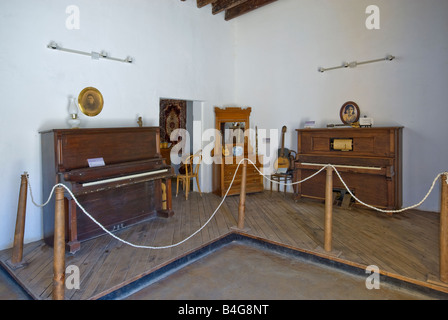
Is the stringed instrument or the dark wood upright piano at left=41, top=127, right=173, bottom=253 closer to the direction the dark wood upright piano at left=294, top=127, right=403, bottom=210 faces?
the dark wood upright piano

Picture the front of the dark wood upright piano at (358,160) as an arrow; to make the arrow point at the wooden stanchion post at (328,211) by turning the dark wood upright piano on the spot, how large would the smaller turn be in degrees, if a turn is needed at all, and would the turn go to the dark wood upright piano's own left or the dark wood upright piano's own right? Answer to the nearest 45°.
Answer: approximately 45° to the dark wood upright piano's own left

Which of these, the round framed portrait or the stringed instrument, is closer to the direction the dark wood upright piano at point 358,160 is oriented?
the round framed portrait

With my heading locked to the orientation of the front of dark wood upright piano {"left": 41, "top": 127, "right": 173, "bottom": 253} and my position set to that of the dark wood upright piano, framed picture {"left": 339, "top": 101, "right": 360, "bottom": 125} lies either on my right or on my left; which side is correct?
on my left

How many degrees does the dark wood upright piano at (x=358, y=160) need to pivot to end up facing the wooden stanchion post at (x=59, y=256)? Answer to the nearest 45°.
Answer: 0° — it already faces it

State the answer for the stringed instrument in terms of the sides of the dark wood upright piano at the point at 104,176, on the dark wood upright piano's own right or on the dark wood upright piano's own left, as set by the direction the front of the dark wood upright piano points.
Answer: on the dark wood upright piano's own left

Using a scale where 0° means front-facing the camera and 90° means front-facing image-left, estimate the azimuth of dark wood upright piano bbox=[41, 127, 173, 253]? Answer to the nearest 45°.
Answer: approximately 315°

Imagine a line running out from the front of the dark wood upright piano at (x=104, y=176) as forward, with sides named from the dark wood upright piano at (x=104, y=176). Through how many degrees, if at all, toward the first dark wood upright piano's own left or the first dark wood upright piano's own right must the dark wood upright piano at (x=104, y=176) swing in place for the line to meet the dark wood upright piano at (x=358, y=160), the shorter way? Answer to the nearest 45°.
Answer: approximately 45° to the first dark wood upright piano's own left

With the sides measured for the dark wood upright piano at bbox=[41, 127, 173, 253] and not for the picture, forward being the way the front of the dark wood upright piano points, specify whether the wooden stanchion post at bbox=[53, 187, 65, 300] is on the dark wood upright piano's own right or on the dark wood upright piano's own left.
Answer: on the dark wood upright piano's own right

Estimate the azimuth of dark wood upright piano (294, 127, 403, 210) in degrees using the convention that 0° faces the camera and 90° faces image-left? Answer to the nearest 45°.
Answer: approximately 45°
